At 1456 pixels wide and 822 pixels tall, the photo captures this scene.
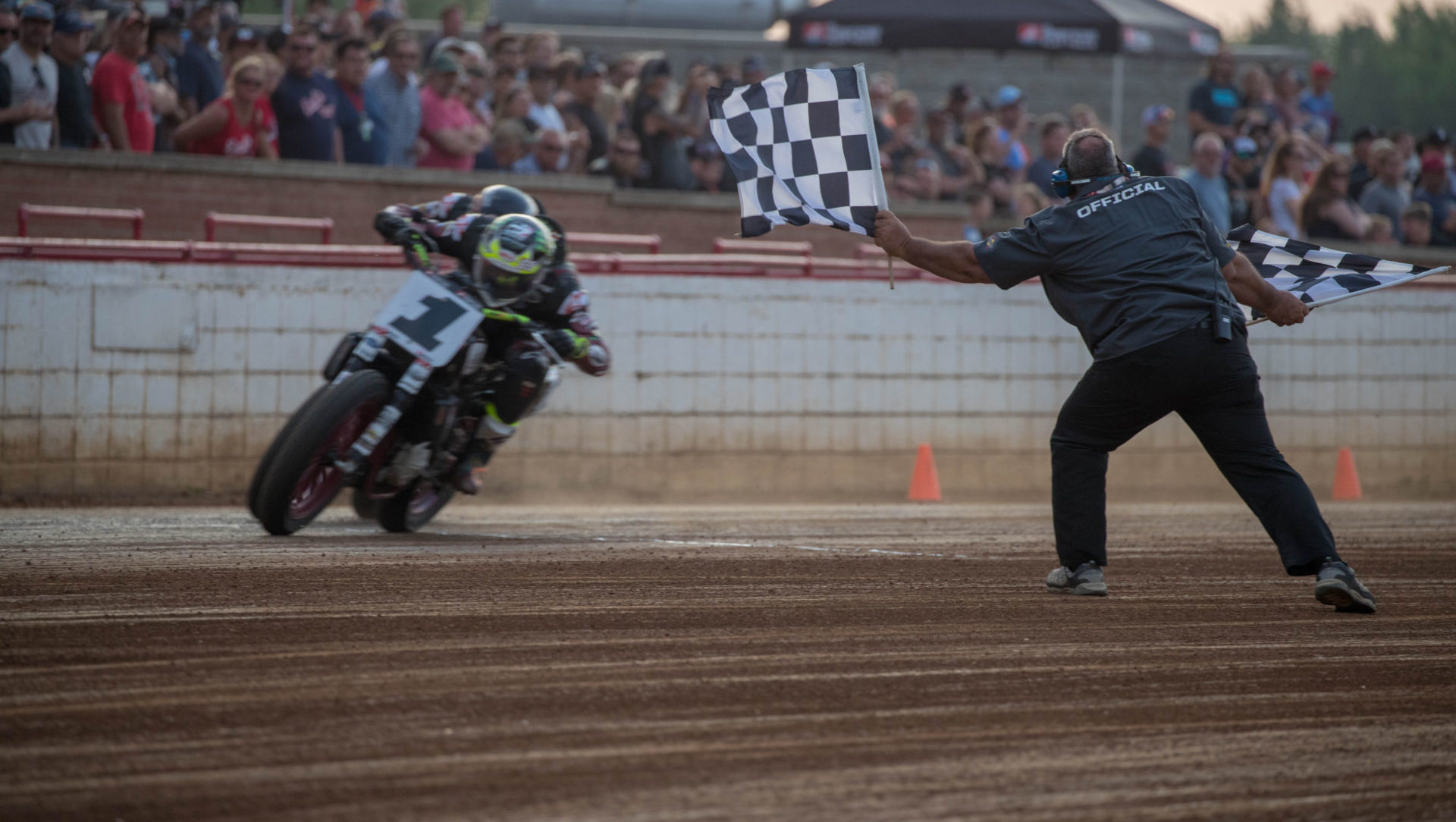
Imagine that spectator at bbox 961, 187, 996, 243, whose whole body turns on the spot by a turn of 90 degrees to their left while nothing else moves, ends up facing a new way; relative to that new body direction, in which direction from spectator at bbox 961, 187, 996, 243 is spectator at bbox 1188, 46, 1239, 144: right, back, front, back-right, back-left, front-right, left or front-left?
left

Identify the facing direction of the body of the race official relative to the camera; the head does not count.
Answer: away from the camera

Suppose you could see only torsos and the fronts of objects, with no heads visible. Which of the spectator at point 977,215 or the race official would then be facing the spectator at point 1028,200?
the race official

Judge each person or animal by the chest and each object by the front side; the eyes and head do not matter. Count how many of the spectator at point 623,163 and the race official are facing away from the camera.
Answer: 1

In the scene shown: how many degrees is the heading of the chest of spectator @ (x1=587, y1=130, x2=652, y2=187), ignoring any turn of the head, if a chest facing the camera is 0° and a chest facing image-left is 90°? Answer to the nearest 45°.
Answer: approximately 0°

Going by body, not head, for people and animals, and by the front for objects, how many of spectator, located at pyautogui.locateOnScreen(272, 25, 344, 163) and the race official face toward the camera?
1

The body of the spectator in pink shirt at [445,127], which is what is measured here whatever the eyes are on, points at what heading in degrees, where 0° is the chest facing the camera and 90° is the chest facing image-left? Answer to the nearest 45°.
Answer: approximately 315°

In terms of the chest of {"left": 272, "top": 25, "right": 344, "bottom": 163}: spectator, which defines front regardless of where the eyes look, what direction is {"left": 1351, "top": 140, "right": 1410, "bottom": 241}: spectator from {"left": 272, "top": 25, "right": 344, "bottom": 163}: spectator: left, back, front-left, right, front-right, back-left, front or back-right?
left

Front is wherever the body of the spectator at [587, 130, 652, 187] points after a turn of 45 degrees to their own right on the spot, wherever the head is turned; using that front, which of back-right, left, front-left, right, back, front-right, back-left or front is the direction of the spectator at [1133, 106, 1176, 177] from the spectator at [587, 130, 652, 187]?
back-left

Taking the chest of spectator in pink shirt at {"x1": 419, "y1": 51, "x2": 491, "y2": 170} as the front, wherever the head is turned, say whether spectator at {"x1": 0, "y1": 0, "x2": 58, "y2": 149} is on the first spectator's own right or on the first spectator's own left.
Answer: on the first spectator's own right

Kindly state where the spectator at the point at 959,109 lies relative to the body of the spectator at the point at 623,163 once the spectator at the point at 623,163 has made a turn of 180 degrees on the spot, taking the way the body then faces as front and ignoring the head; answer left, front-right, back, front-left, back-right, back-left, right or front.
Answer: front-right

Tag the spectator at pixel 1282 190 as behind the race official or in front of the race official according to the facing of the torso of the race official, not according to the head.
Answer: in front
